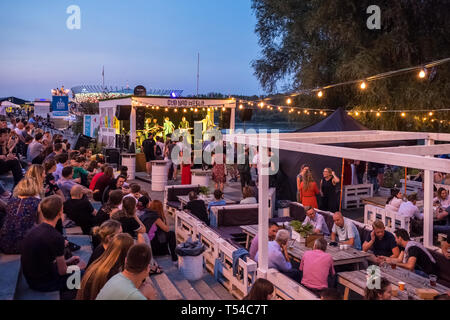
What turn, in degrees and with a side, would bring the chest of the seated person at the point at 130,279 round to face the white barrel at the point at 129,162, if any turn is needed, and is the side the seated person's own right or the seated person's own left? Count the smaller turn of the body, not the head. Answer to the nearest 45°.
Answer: approximately 45° to the seated person's own left

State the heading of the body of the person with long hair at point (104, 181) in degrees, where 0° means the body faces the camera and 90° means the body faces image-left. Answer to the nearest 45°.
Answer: approximately 225°

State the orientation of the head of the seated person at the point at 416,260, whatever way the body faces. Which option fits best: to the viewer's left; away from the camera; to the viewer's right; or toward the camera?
to the viewer's left

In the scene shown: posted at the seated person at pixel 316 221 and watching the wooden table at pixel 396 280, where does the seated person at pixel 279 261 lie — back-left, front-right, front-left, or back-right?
front-right

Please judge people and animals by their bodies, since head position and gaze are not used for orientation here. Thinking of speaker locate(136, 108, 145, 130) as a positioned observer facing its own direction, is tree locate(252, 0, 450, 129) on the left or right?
on its left

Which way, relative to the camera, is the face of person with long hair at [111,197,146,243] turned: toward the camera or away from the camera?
away from the camera

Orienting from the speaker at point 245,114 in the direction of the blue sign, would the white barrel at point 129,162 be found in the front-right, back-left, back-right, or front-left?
front-left

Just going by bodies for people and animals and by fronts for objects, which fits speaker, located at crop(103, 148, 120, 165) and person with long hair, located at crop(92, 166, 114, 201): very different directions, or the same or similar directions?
very different directions

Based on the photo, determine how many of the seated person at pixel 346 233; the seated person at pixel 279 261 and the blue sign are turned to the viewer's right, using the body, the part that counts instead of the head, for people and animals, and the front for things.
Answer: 1

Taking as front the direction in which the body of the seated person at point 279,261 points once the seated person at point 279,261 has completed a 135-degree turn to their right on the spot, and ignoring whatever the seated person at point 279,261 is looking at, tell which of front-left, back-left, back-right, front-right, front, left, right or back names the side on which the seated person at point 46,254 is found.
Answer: front

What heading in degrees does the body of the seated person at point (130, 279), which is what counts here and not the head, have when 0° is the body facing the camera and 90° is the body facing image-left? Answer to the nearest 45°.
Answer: approximately 225°

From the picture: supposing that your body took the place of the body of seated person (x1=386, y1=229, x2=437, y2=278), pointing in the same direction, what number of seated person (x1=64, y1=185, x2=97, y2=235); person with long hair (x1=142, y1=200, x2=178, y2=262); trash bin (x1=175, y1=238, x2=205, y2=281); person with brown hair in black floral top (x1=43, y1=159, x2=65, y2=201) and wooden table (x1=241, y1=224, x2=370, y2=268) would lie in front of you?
5

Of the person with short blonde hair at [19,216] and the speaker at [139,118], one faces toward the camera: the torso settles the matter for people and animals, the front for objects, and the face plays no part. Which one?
the speaker
